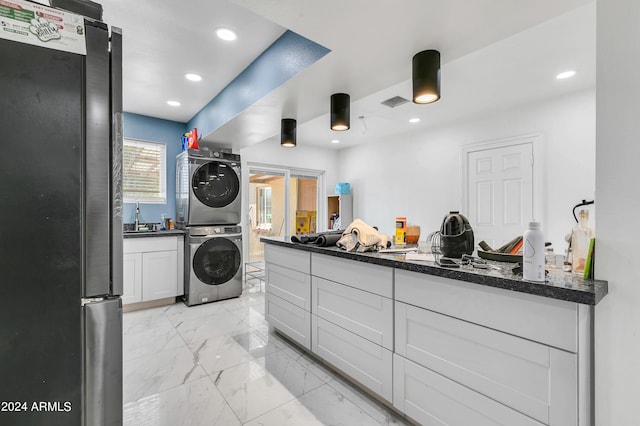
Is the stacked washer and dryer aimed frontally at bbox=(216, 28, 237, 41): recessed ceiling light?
yes

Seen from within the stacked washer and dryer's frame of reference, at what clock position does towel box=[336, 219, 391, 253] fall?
The towel is roughly at 11 o'clock from the stacked washer and dryer.

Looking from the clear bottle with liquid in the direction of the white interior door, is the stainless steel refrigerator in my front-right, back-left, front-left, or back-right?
back-left

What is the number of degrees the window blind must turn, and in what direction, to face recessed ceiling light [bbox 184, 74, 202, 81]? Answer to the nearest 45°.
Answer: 0° — it already faces it

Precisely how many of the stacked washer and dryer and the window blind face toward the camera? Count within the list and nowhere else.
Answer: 2

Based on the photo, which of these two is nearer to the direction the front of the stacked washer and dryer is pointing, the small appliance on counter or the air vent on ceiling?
the small appliance on counter

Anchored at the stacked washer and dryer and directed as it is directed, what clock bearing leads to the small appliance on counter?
The small appliance on counter is roughly at 11 o'clock from the stacked washer and dryer.

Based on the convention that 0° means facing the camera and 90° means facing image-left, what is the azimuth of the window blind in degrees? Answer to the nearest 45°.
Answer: approximately 0°

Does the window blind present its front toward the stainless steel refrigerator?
yes

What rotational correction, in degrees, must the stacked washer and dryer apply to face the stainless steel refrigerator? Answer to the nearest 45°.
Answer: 0° — it already faces it
